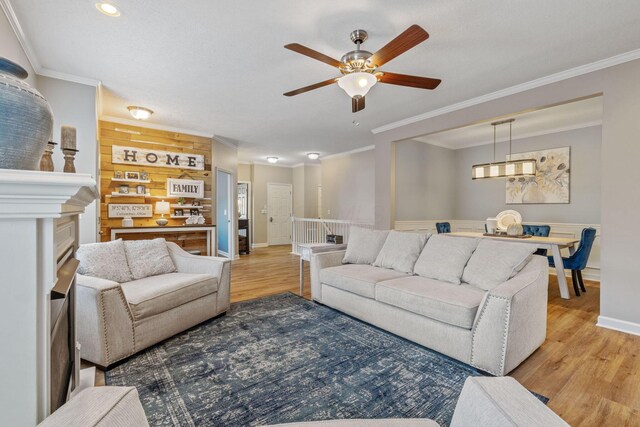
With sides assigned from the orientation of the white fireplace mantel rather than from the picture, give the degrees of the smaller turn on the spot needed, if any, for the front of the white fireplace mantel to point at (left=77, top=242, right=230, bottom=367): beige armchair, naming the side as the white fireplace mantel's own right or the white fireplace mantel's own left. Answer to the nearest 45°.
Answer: approximately 90° to the white fireplace mantel's own left

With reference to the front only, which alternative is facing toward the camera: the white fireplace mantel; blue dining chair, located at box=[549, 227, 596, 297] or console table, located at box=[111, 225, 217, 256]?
the console table

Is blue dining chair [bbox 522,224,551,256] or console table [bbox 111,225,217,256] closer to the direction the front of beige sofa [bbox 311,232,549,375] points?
the console table

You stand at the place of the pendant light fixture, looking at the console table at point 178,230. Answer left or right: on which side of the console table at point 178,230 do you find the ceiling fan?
left

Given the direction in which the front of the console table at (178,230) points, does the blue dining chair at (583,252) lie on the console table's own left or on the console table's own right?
on the console table's own left

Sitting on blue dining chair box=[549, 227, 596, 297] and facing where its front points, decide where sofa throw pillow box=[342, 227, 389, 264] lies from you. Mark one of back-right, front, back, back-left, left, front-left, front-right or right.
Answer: front-left

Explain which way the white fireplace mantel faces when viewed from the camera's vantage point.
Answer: facing to the right of the viewer

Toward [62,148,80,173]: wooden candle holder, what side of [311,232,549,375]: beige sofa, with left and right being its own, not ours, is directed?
front

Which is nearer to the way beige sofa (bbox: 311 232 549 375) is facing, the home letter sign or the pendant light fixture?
the home letter sign

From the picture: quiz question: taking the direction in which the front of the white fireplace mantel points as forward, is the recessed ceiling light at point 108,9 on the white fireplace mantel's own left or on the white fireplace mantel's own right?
on the white fireplace mantel's own left

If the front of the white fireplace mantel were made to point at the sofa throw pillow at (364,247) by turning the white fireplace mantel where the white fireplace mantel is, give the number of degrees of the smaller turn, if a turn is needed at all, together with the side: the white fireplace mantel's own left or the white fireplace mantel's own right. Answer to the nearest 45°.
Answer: approximately 45° to the white fireplace mantel's own left

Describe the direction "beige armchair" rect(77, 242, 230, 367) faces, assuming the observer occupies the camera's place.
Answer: facing the viewer and to the right of the viewer

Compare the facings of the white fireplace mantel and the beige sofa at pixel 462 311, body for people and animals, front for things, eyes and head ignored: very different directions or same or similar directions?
very different directions

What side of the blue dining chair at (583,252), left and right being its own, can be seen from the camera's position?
left
